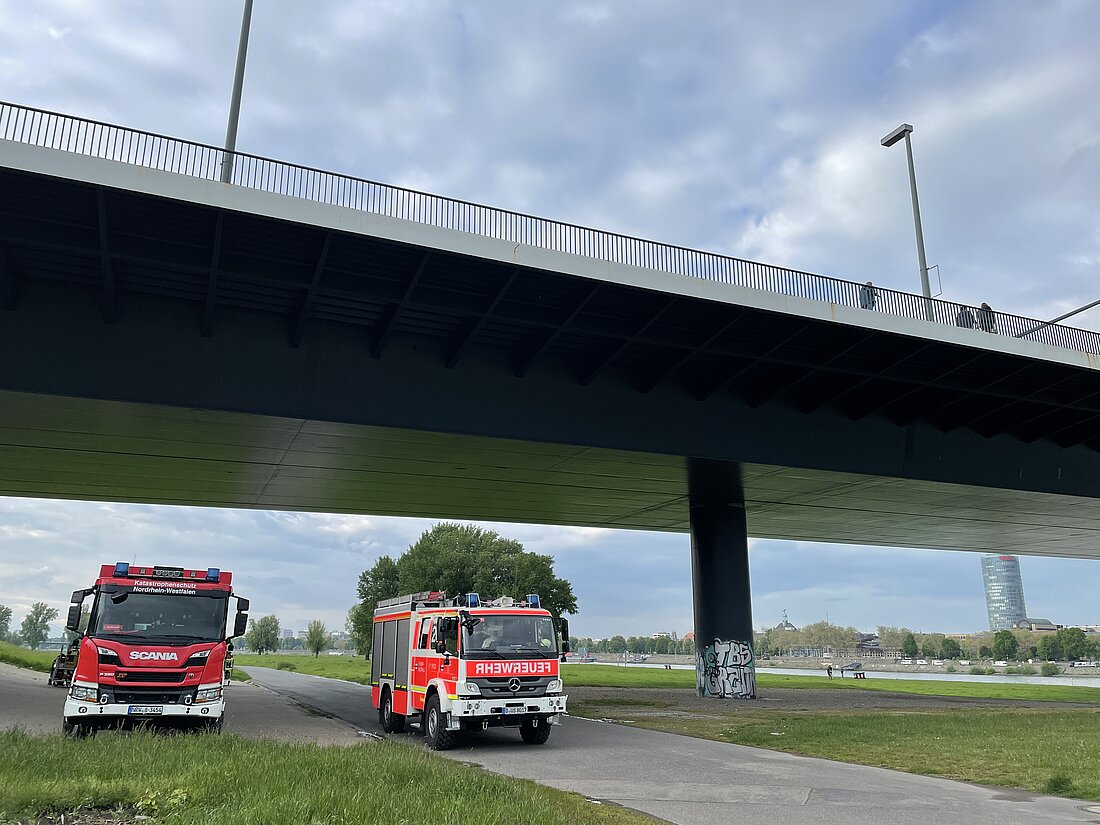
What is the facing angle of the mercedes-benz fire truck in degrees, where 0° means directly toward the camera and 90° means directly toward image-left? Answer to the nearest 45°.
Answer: approximately 315°

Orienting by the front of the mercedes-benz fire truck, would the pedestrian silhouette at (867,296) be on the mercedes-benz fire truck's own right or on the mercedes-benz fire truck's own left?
on the mercedes-benz fire truck's own left

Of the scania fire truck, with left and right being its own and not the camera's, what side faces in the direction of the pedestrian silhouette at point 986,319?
left

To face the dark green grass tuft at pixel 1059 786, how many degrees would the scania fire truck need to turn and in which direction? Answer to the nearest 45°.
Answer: approximately 45° to its left

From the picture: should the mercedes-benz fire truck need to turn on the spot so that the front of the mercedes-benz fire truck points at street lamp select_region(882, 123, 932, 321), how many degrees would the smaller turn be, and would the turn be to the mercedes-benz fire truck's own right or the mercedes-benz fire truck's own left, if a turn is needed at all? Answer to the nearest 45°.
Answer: approximately 90° to the mercedes-benz fire truck's own left

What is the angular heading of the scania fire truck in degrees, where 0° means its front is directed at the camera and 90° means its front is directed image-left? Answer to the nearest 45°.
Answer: approximately 0°
